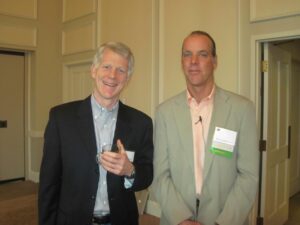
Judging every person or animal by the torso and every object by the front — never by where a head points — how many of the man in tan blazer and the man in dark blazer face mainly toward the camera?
2

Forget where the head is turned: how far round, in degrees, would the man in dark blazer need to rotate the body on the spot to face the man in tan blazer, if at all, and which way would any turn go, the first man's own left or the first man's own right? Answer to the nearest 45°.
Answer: approximately 90° to the first man's own left

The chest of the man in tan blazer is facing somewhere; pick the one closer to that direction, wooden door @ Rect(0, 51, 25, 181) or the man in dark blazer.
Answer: the man in dark blazer

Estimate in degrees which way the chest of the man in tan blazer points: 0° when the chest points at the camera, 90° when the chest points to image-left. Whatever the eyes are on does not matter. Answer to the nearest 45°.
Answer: approximately 0°

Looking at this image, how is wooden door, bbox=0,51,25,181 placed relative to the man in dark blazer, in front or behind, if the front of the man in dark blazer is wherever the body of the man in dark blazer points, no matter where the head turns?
behind

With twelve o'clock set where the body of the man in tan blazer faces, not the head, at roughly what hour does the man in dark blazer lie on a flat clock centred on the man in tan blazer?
The man in dark blazer is roughly at 2 o'clock from the man in tan blazer.

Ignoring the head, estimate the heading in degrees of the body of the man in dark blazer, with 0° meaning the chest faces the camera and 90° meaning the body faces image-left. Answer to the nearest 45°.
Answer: approximately 0°
